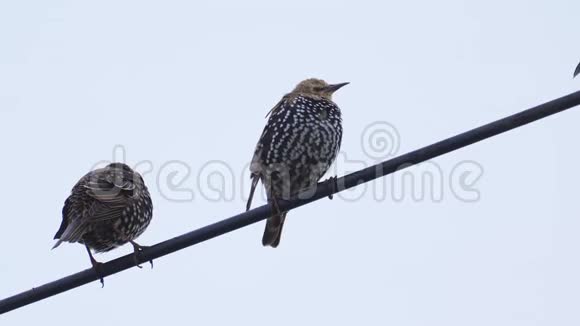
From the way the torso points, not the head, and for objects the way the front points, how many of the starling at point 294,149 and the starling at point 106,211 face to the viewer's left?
0

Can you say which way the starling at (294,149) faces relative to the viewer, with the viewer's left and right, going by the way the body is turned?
facing the viewer and to the right of the viewer
